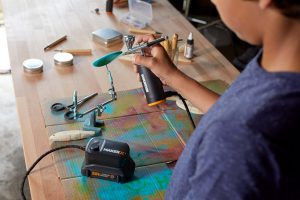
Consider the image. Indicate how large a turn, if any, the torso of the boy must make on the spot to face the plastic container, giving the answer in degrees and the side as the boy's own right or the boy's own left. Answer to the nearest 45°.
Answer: approximately 45° to the boy's own right

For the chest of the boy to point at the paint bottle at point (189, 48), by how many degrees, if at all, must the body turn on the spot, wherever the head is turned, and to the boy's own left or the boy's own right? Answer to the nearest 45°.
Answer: approximately 45° to the boy's own right

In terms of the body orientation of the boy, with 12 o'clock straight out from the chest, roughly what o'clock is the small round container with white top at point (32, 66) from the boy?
The small round container with white top is roughly at 12 o'clock from the boy.

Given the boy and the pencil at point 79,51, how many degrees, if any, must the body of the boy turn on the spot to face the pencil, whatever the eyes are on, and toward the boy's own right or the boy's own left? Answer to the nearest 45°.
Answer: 0° — they already face it

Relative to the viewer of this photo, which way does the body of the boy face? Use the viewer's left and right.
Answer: facing away from the viewer and to the left of the viewer

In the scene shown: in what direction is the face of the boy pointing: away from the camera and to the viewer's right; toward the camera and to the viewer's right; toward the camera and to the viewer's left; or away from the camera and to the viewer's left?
away from the camera and to the viewer's left

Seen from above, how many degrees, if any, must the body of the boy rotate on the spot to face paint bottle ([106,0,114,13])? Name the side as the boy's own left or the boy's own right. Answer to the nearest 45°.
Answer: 0° — they already face it
